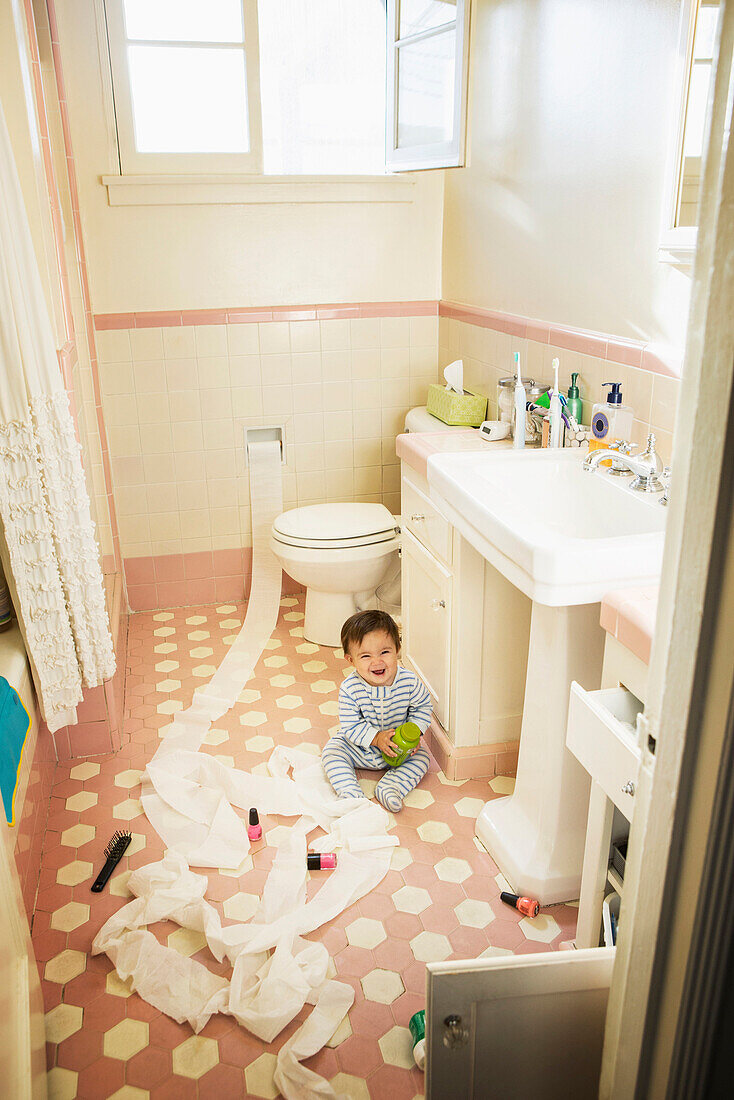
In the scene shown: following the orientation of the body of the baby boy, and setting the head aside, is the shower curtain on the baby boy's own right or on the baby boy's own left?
on the baby boy's own right

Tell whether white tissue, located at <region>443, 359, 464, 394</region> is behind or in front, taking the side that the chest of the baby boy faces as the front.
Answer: behind

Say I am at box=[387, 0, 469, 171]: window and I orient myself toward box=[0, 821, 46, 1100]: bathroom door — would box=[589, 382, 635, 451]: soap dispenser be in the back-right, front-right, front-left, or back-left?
front-left

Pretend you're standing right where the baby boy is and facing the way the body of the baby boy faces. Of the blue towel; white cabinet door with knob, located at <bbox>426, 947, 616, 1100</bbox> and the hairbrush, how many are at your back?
0

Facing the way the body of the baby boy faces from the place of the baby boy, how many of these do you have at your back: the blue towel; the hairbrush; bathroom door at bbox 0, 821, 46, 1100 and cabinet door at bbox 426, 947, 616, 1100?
0

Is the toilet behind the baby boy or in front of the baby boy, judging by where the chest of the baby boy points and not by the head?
behind

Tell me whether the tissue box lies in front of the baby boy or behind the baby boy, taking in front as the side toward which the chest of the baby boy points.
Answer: behind

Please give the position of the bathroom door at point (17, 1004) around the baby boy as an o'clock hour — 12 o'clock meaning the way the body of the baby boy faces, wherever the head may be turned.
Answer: The bathroom door is roughly at 1 o'clock from the baby boy.

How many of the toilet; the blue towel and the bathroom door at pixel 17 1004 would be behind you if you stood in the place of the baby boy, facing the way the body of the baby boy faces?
1

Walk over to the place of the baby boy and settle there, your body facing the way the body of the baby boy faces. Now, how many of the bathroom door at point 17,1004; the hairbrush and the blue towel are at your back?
0

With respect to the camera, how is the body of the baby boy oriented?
toward the camera
